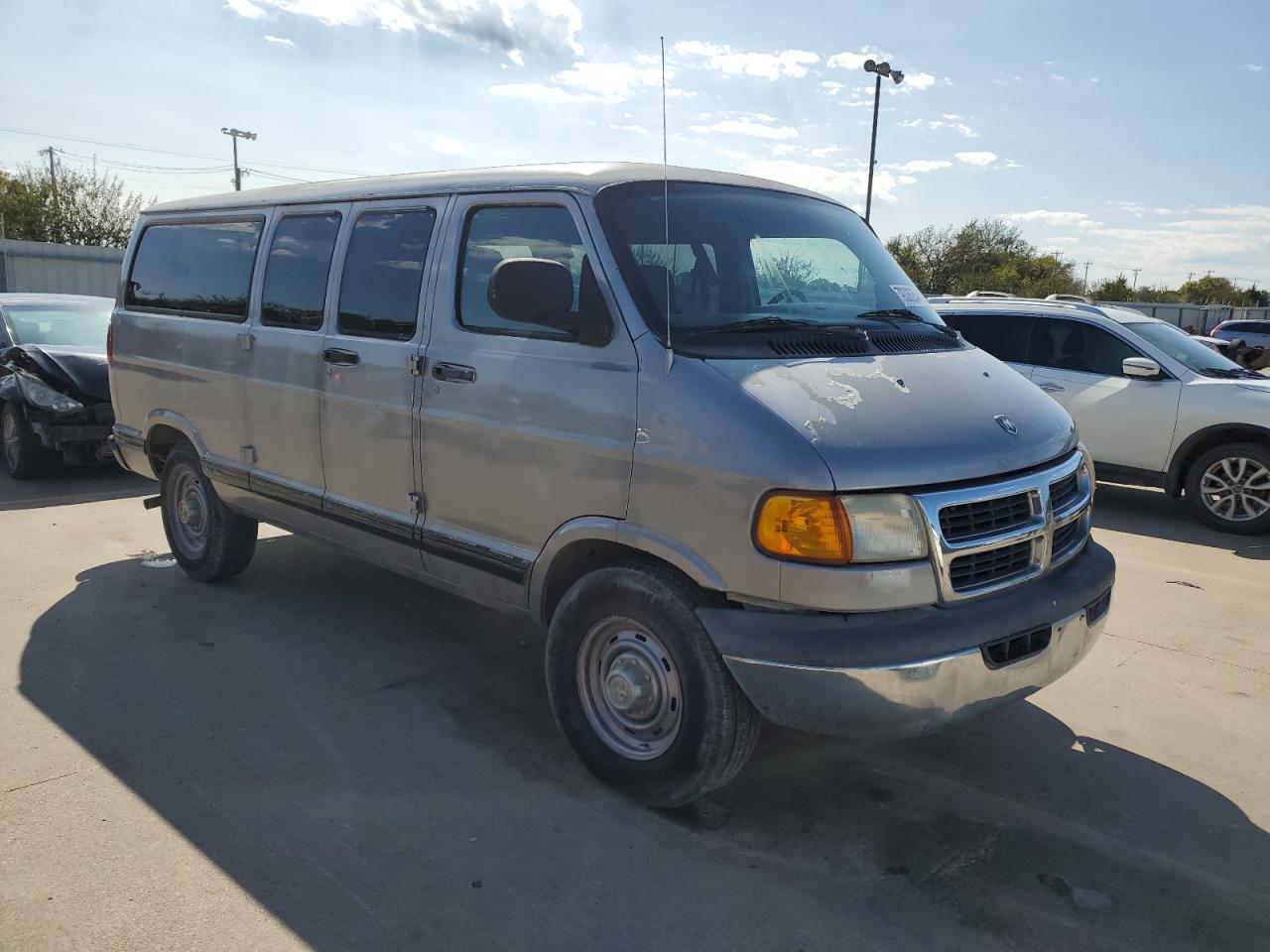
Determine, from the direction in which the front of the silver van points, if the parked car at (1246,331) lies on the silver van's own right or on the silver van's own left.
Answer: on the silver van's own left

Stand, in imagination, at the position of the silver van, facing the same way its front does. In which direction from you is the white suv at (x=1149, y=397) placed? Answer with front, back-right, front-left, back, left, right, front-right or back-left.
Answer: left

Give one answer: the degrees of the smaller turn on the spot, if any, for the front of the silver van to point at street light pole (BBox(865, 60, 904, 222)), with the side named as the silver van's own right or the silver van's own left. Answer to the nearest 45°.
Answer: approximately 135° to the silver van's own left

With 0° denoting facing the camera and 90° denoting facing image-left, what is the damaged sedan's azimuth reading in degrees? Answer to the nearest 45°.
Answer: approximately 315°

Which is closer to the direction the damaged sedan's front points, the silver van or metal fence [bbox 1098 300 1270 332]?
the silver van

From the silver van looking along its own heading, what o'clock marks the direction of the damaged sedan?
The damaged sedan is roughly at 6 o'clock from the silver van.

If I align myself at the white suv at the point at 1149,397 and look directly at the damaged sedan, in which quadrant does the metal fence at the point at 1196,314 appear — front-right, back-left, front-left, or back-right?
back-right

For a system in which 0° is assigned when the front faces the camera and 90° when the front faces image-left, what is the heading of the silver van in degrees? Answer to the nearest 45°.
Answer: approximately 315°

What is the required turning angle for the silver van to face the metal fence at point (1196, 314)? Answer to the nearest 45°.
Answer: approximately 90° to its left

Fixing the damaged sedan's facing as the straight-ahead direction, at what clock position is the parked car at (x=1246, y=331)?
The parked car is roughly at 10 o'clock from the damaged sedan.

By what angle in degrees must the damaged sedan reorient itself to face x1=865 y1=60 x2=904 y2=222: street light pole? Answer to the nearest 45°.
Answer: approximately 90° to its left
